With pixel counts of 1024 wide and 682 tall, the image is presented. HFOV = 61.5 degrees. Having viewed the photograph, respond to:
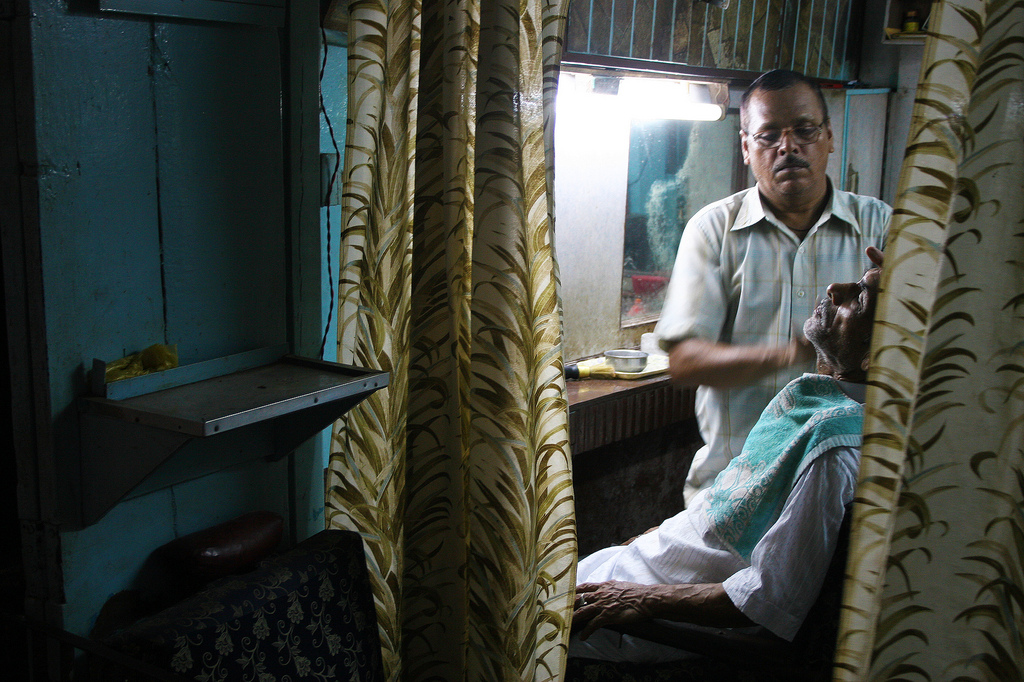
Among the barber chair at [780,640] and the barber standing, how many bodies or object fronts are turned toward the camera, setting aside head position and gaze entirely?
1

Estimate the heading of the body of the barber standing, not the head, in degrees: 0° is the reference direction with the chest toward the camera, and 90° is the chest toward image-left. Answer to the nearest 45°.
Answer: approximately 0°

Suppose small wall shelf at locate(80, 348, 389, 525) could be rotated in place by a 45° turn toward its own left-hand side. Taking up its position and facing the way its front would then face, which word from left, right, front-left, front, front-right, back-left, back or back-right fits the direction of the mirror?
front-left

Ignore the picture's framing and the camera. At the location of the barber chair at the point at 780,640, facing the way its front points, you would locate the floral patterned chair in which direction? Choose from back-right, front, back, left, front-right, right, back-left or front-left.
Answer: front-left

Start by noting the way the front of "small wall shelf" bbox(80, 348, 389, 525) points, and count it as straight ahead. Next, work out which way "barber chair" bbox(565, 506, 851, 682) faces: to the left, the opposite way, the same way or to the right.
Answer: the opposite way

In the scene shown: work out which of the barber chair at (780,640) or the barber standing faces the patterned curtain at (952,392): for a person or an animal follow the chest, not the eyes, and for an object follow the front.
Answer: the barber standing

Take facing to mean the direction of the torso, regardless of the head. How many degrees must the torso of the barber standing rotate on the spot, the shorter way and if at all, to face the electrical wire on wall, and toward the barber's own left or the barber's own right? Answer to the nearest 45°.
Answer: approximately 45° to the barber's own right

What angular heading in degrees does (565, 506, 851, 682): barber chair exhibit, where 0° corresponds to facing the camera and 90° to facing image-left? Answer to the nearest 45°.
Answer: approximately 90°

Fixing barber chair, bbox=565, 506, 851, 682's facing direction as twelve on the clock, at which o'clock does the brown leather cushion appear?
The brown leather cushion is roughly at 11 o'clock from the barber chair.

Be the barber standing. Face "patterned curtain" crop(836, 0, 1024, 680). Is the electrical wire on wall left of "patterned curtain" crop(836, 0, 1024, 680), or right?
right
